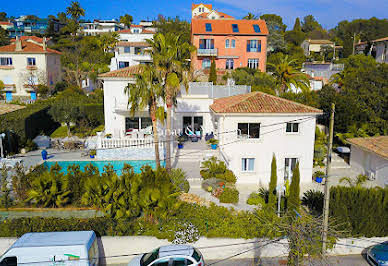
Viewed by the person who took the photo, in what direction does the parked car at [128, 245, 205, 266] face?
facing to the left of the viewer

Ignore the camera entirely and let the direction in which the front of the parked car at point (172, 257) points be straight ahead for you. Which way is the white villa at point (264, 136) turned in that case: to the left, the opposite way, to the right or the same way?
to the left

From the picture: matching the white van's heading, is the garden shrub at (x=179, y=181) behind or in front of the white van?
behind

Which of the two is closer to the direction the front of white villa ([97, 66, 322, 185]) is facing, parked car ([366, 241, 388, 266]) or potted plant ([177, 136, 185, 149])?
the parked car

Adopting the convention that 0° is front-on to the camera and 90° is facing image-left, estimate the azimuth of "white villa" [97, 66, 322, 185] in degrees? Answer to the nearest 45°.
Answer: approximately 0°

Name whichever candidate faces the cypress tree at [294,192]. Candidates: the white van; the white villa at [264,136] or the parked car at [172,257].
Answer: the white villa

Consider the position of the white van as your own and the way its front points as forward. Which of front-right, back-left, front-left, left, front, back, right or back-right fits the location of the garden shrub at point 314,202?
back

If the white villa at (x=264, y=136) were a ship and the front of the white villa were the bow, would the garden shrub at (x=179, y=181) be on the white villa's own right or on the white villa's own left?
on the white villa's own right

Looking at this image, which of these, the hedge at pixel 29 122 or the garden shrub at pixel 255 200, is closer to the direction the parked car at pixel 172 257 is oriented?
the hedge
